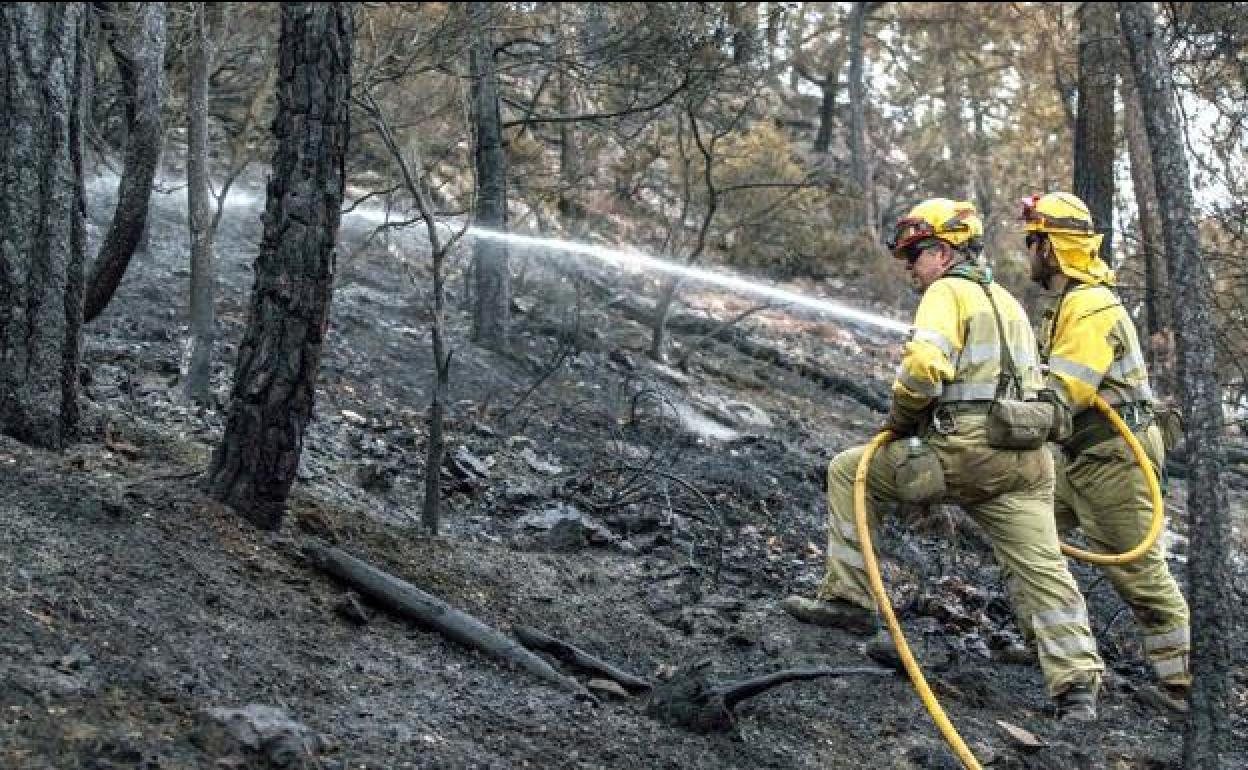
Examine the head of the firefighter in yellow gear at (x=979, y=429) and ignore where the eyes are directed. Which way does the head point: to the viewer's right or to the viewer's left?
to the viewer's left

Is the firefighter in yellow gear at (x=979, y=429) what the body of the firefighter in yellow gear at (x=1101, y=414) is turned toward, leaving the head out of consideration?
no

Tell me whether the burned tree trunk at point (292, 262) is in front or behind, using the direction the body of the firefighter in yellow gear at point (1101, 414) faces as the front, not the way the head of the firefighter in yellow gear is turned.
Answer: in front

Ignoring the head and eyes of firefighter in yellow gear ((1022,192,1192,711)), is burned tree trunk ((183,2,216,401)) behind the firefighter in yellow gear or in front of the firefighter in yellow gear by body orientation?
in front

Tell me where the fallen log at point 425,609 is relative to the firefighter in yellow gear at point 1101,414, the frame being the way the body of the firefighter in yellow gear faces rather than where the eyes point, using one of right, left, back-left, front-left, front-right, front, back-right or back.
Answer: front-left

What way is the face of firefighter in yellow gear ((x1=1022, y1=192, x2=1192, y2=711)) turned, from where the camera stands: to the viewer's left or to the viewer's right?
to the viewer's left

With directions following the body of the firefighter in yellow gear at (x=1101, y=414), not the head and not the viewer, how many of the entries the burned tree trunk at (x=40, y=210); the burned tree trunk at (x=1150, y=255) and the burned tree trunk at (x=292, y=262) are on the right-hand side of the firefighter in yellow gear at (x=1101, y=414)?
1

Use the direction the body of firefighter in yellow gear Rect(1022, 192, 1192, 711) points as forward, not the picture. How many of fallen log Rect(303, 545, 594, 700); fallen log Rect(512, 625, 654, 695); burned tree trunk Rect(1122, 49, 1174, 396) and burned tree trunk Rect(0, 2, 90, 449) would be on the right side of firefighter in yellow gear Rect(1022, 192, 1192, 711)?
1

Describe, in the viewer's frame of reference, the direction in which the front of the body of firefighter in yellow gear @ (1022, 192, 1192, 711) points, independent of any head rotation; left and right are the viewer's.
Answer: facing to the left of the viewer

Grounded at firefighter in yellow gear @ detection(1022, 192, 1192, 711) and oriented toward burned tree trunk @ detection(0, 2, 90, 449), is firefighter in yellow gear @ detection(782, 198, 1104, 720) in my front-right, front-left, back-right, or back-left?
front-left

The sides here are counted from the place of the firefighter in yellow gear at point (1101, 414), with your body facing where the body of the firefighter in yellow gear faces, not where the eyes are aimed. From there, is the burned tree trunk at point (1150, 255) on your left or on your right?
on your right

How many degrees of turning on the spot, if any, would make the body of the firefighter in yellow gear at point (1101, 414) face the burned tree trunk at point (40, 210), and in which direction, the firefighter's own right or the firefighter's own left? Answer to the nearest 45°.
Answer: approximately 45° to the firefighter's own left

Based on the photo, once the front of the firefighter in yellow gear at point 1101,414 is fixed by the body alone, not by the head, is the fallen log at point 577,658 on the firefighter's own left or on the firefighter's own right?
on the firefighter's own left

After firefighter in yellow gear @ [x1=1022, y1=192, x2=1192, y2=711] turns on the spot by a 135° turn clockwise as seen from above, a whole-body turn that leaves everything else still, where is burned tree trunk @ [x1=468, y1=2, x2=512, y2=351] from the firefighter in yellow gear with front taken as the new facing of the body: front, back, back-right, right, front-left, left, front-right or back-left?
left

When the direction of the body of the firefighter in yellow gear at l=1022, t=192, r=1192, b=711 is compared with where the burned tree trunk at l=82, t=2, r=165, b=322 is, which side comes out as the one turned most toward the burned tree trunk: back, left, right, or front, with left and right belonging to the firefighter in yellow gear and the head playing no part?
front

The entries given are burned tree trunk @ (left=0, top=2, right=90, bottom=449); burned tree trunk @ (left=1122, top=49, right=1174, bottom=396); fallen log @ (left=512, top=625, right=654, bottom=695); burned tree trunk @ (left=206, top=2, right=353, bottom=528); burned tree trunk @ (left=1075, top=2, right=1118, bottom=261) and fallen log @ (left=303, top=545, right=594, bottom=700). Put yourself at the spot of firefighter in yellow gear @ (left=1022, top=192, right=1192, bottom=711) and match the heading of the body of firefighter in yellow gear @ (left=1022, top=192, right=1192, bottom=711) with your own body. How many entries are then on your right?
2
